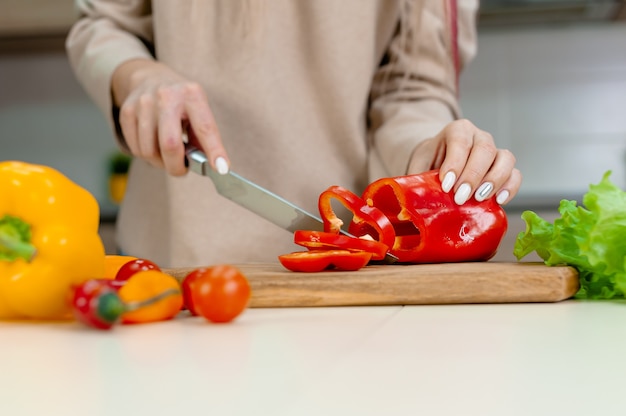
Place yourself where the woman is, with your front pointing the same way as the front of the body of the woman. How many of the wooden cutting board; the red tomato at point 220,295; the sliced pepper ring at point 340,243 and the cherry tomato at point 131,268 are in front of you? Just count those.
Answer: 4

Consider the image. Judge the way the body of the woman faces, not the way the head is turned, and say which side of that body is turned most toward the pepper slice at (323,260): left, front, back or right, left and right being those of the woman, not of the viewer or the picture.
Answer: front

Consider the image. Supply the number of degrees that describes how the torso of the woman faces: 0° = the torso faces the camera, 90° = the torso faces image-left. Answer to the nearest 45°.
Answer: approximately 0°

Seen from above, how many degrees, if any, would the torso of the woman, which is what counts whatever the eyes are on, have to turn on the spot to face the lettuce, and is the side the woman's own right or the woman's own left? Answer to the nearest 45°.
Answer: approximately 45° to the woman's own left

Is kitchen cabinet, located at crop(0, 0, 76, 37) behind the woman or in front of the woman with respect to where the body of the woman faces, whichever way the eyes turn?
behind

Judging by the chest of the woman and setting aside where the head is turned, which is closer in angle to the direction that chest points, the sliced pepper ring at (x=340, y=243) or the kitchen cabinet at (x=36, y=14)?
the sliced pepper ring

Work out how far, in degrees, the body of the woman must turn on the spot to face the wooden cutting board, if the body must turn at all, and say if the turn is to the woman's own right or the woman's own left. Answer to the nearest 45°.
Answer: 0° — they already face it

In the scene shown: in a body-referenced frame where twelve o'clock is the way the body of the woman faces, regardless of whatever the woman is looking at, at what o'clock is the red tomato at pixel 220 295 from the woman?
The red tomato is roughly at 12 o'clock from the woman.

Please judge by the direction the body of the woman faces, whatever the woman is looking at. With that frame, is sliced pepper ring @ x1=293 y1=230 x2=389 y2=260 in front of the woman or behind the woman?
in front

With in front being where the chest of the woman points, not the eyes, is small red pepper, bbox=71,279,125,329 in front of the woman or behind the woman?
in front

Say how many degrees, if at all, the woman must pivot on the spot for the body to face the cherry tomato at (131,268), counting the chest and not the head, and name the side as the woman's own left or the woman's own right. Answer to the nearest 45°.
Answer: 0° — they already face it
